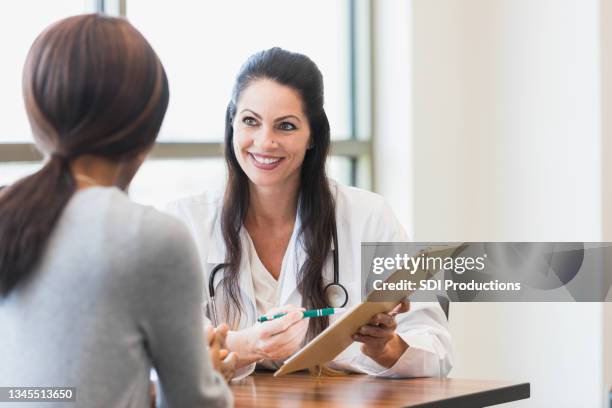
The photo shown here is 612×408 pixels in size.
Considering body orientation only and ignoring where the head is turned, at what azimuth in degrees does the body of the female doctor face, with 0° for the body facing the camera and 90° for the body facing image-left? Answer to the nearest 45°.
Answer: approximately 0°

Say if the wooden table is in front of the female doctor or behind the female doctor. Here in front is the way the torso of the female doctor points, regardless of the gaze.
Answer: in front

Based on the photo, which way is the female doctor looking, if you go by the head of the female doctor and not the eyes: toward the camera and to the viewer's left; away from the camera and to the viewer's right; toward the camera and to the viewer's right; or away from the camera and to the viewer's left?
toward the camera and to the viewer's left
